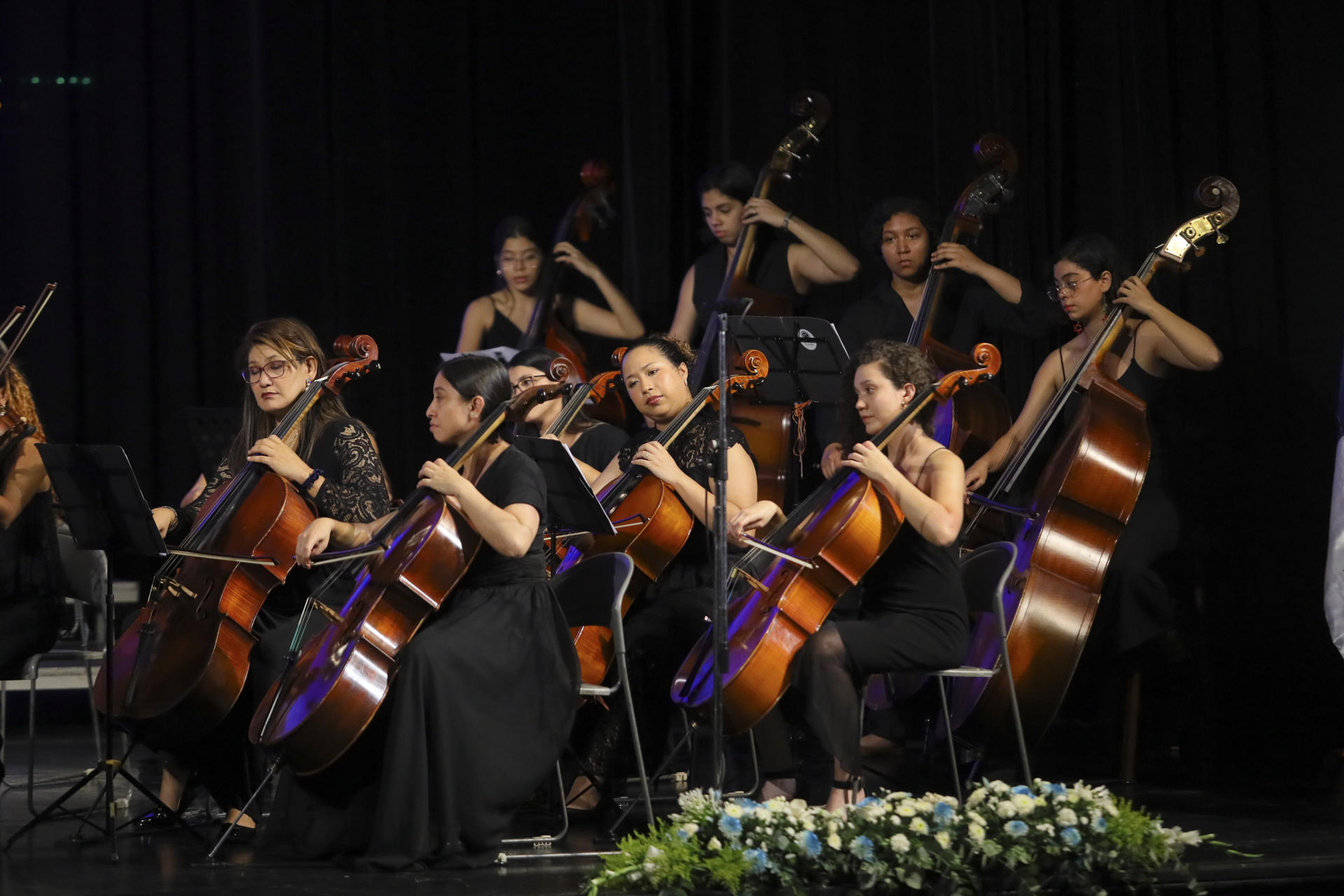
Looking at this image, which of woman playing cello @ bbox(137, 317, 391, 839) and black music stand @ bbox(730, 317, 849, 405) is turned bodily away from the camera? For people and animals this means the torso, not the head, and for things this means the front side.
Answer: the black music stand

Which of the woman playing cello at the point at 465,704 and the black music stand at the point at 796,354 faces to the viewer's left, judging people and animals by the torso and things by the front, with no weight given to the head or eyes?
the woman playing cello

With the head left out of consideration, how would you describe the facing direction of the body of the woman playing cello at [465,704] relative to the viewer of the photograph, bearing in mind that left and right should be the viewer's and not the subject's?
facing to the left of the viewer

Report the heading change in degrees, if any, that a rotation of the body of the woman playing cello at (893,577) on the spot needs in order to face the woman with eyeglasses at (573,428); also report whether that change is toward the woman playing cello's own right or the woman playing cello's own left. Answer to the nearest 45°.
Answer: approximately 45° to the woman playing cello's own right

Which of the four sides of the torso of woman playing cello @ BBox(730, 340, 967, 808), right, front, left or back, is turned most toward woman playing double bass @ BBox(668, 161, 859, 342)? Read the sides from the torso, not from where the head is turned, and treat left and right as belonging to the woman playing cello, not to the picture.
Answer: right

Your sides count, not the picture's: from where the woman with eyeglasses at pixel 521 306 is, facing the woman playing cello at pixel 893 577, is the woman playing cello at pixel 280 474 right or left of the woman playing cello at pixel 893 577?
right
